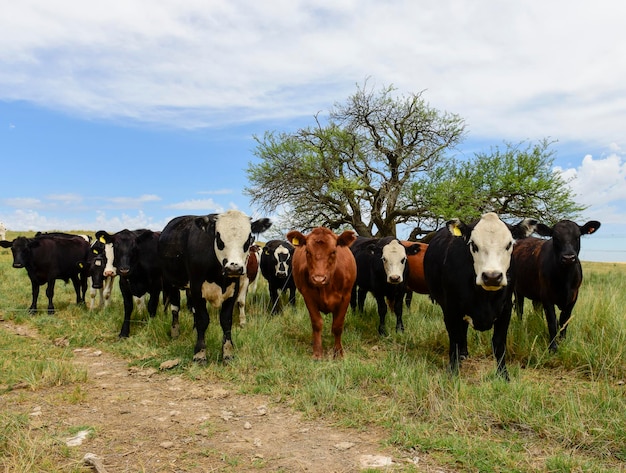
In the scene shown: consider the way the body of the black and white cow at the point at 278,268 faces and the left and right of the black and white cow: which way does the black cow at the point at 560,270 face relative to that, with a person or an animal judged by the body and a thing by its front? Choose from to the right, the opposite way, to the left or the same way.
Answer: the same way

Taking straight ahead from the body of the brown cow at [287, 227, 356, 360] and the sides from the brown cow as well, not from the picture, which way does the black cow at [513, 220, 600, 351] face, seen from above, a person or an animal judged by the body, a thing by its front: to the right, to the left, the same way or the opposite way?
the same way

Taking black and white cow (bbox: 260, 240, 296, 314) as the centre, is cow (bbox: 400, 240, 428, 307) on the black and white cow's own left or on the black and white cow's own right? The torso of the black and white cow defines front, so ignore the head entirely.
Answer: on the black and white cow's own left

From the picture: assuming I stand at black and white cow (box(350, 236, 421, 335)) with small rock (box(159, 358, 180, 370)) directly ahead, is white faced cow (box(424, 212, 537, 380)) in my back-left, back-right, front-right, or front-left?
front-left

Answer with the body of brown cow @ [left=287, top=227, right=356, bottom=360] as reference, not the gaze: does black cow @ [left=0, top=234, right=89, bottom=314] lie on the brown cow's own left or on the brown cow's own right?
on the brown cow's own right

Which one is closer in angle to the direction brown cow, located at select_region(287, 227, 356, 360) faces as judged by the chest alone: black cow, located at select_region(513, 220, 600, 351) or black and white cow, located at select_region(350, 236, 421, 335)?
the black cow

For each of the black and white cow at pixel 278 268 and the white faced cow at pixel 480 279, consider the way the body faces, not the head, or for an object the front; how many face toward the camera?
2

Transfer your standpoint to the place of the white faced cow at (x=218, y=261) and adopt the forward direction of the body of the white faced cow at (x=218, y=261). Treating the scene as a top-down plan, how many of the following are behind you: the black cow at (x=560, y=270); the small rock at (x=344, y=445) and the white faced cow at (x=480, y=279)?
0

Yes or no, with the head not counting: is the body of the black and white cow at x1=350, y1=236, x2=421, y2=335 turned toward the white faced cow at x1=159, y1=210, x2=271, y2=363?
no

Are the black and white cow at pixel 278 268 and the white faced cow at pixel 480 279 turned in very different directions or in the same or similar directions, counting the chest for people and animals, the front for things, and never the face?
same or similar directions

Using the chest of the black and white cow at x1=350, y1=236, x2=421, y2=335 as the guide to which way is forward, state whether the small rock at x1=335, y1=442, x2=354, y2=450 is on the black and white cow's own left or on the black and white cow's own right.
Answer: on the black and white cow's own right

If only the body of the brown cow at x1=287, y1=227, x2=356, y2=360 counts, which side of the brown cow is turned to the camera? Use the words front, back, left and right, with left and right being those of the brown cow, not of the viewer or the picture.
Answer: front

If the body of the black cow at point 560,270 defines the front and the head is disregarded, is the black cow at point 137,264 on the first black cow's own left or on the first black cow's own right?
on the first black cow's own right

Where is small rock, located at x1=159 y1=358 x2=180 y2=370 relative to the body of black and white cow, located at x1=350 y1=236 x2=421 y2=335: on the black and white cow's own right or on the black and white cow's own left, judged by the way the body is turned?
on the black and white cow's own right

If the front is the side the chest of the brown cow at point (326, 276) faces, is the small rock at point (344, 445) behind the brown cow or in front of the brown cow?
in front

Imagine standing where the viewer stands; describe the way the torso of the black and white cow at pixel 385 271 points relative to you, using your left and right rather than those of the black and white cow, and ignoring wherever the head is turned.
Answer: facing the viewer and to the right of the viewer

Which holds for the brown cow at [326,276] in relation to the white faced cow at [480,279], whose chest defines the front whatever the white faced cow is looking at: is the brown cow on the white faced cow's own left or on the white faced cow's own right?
on the white faced cow's own right
